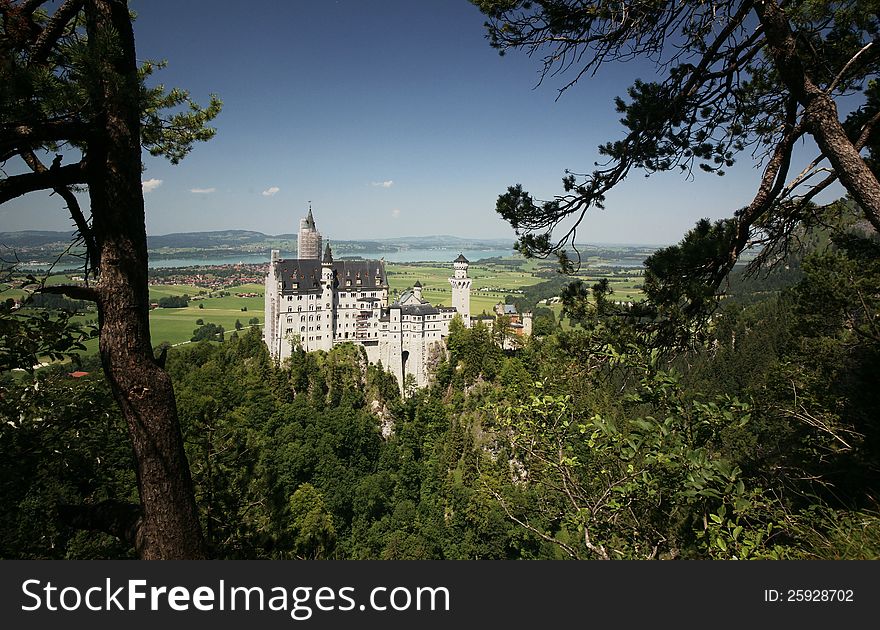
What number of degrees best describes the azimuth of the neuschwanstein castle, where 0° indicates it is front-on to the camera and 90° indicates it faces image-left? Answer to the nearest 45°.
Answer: approximately 270°

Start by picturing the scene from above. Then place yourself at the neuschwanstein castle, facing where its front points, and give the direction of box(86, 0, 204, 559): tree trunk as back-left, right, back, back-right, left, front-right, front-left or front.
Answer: right

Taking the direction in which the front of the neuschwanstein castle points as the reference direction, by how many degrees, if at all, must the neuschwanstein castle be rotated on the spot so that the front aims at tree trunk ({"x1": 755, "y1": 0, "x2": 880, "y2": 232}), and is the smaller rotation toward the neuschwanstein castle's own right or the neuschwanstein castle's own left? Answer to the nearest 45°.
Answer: approximately 90° to the neuschwanstein castle's own right
